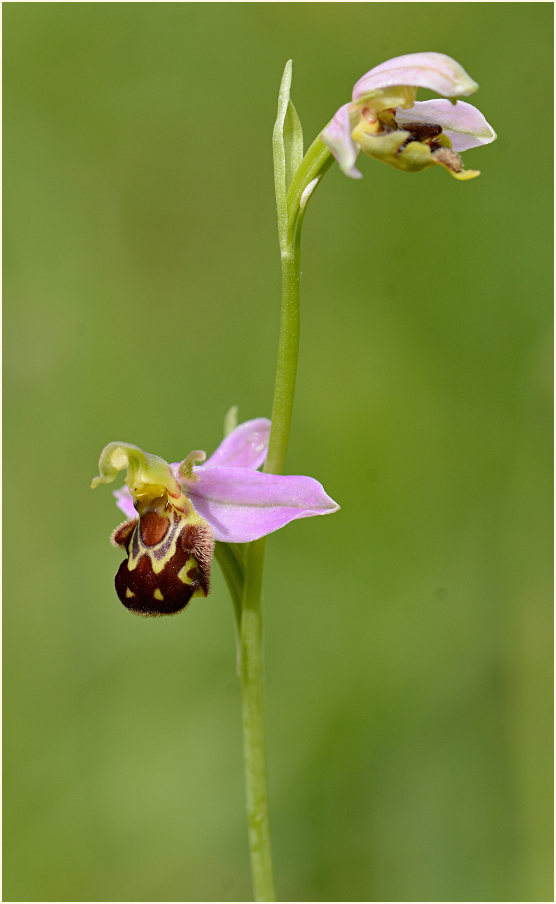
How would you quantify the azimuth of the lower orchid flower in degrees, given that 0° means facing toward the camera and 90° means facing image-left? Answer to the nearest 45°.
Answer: approximately 45°
